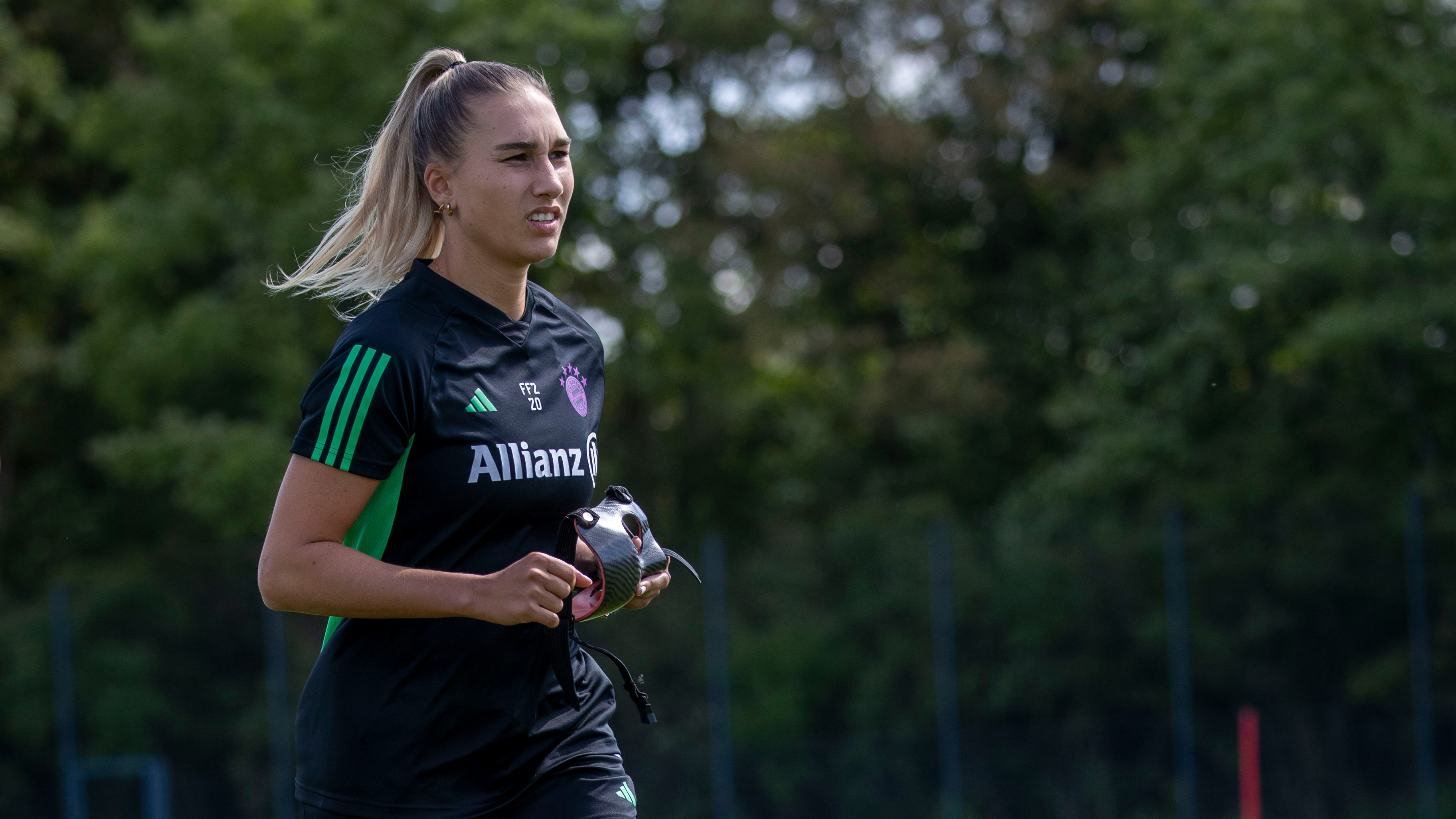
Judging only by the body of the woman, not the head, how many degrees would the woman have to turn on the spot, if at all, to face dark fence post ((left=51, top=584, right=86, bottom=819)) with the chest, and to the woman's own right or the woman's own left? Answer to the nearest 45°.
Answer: approximately 135° to the woman's own left

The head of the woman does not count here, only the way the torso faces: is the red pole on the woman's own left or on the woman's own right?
on the woman's own left

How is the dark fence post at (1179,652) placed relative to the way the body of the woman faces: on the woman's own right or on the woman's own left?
on the woman's own left

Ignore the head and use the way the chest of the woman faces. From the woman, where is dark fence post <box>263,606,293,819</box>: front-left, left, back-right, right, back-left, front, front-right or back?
back-left

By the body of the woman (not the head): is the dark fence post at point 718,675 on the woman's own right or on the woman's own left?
on the woman's own left

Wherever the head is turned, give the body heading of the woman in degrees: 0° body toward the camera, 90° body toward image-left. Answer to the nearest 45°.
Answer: approximately 315°

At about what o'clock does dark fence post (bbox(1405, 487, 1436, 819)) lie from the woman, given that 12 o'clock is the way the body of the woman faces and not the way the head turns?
The dark fence post is roughly at 9 o'clock from the woman.
